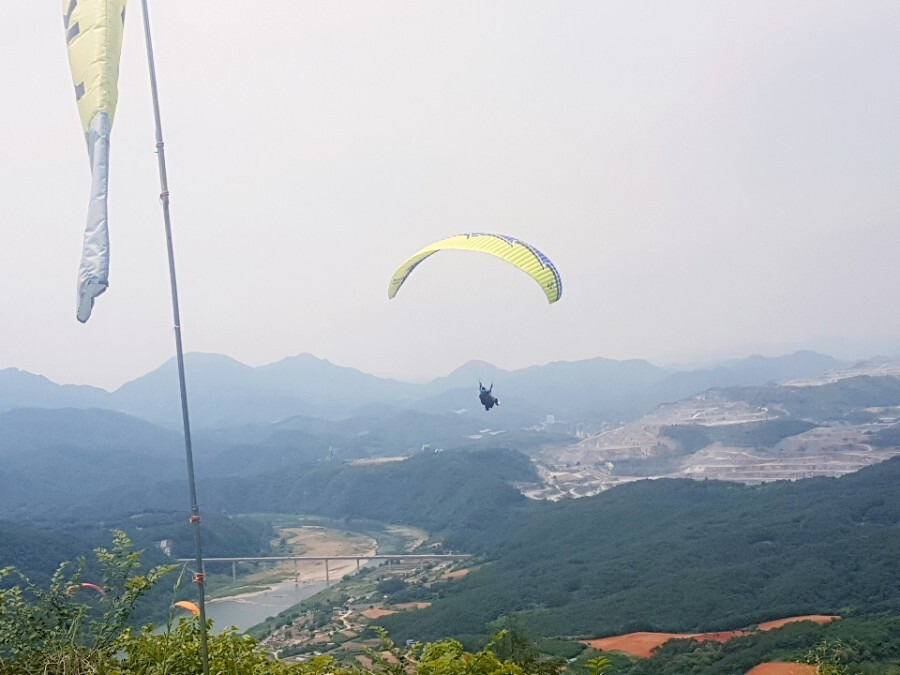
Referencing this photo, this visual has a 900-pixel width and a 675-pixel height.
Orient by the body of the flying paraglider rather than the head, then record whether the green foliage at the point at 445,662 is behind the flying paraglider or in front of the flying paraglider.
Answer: behind

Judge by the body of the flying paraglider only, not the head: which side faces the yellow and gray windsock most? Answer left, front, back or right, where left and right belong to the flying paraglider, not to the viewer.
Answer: back

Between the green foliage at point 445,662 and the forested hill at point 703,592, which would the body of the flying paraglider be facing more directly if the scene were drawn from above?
the forested hill

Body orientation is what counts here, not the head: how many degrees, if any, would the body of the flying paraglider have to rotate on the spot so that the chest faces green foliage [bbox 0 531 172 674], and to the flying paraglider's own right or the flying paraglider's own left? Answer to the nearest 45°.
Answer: approximately 180°

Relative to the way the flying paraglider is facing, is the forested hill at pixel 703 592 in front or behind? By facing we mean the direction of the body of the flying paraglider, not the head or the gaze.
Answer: in front

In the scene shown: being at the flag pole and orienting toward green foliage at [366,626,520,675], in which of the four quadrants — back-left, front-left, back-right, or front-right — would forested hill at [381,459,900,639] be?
front-left

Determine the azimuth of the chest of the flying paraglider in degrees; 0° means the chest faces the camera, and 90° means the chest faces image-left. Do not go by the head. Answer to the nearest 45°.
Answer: approximately 225°

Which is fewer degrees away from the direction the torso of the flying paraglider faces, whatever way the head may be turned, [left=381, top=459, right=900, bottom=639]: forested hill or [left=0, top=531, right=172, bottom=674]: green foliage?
the forested hill

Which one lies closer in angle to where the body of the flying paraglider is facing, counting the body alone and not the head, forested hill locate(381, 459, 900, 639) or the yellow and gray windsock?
the forested hill
